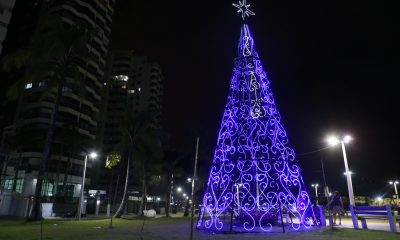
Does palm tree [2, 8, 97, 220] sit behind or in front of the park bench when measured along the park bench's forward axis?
behind

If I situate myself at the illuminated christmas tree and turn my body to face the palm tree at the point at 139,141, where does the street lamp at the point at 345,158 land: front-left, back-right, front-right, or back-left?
back-right

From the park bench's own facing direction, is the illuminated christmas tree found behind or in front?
behind
